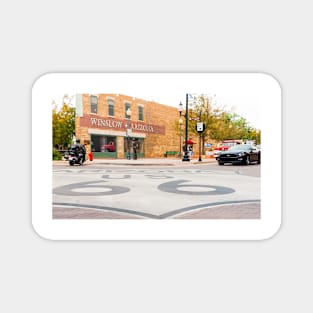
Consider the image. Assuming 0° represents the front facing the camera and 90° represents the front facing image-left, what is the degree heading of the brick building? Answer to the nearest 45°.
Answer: approximately 315°
